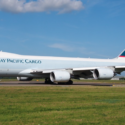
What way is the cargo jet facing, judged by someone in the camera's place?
facing the viewer and to the left of the viewer
